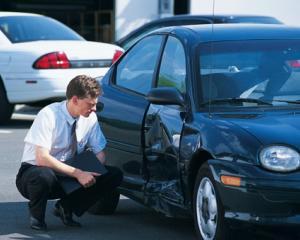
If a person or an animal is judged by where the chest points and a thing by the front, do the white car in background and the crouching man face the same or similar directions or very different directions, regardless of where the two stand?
very different directions

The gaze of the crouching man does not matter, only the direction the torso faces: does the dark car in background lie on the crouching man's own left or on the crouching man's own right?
on the crouching man's own left

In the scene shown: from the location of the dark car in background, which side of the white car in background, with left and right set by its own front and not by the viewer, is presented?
right

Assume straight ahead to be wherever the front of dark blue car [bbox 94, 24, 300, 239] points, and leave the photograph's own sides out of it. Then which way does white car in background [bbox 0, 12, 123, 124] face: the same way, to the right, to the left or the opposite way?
the opposite way

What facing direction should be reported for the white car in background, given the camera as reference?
facing away from the viewer and to the left of the viewer

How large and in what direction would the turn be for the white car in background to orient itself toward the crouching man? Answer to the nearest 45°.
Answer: approximately 135° to its left

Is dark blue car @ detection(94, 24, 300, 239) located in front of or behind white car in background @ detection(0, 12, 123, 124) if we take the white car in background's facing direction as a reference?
behind

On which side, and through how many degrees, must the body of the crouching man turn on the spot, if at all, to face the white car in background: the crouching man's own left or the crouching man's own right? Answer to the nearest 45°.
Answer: approximately 135° to the crouching man's own left

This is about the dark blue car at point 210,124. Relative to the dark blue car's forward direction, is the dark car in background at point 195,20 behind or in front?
behind

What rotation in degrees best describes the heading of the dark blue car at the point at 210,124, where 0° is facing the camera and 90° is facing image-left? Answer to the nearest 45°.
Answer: approximately 315°
